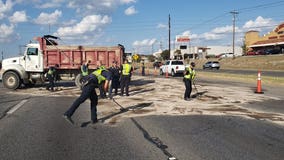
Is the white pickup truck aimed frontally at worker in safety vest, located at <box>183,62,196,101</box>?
no

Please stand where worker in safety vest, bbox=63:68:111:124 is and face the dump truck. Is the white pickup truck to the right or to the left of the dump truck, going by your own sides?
right

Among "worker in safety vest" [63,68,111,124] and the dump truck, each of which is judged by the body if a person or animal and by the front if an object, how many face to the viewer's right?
1

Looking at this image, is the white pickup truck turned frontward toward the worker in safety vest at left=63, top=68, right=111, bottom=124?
no

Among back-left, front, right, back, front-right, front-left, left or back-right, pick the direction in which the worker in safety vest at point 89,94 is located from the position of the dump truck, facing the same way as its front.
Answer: left

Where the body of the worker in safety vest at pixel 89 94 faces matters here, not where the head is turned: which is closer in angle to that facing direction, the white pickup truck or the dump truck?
the white pickup truck

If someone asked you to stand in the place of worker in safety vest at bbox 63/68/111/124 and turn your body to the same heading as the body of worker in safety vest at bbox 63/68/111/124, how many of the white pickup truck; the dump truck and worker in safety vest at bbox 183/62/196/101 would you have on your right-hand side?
0

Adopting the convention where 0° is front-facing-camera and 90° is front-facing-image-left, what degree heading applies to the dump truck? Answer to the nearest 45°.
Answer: approximately 90°

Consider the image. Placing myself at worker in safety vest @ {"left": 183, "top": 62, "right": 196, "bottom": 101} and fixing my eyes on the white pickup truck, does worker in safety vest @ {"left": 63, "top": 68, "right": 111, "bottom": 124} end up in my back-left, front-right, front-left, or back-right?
back-left

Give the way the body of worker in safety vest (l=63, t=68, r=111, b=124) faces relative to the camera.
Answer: to the viewer's right
